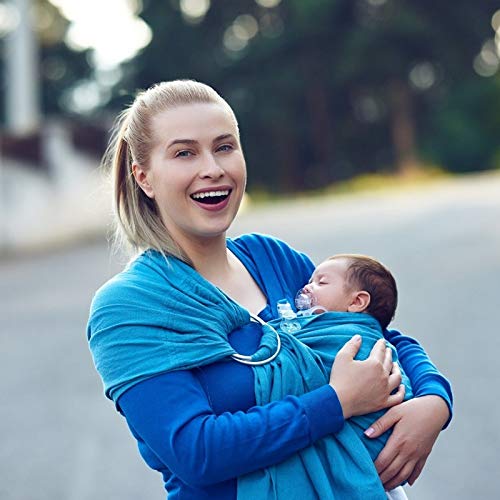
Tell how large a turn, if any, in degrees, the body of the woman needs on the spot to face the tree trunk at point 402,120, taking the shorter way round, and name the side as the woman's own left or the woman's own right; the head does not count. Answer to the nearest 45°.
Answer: approximately 135° to the woman's own left

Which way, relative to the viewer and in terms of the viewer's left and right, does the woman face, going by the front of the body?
facing the viewer and to the right of the viewer
